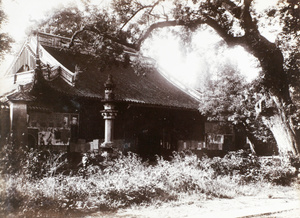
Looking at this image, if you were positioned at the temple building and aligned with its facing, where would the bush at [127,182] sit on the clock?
The bush is roughly at 1 o'clock from the temple building.

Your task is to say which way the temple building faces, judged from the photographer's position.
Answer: facing the viewer and to the right of the viewer
